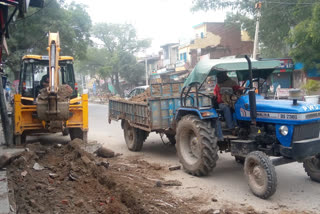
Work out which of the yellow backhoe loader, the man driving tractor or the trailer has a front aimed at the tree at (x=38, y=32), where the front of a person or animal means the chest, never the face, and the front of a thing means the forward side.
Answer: the yellow backhoe loader

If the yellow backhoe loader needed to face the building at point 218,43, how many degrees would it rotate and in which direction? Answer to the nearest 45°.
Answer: approximately 45° to its right

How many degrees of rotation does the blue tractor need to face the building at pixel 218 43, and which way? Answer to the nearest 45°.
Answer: approximately 135° to its left

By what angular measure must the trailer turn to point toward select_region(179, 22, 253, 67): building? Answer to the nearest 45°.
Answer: approximately 135° to its left

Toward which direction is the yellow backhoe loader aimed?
away from the camera

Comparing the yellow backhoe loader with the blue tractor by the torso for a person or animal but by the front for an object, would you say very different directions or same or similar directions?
very different directions

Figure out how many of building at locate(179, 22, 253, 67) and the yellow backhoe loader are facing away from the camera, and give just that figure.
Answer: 1

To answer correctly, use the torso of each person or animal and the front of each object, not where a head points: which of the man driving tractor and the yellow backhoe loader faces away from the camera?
the yellow backhoe loader

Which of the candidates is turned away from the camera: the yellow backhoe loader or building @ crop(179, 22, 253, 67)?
the yellow backhoe loader

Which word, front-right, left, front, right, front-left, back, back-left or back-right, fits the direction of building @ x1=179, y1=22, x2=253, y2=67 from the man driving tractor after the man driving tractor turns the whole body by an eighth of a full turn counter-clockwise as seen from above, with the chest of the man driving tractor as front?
left

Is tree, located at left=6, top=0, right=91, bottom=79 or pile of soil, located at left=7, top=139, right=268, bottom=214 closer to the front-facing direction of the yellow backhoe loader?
the tree

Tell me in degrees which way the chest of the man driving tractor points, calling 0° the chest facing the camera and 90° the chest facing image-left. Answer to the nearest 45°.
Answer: approximately 315°
